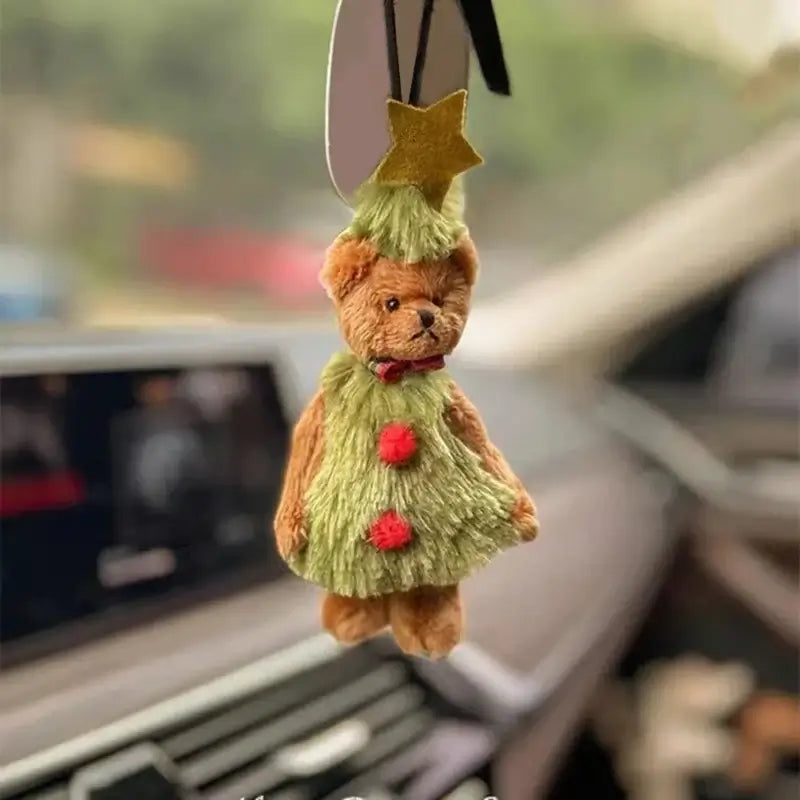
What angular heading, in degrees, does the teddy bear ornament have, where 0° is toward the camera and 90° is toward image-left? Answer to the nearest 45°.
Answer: approximately 0°
